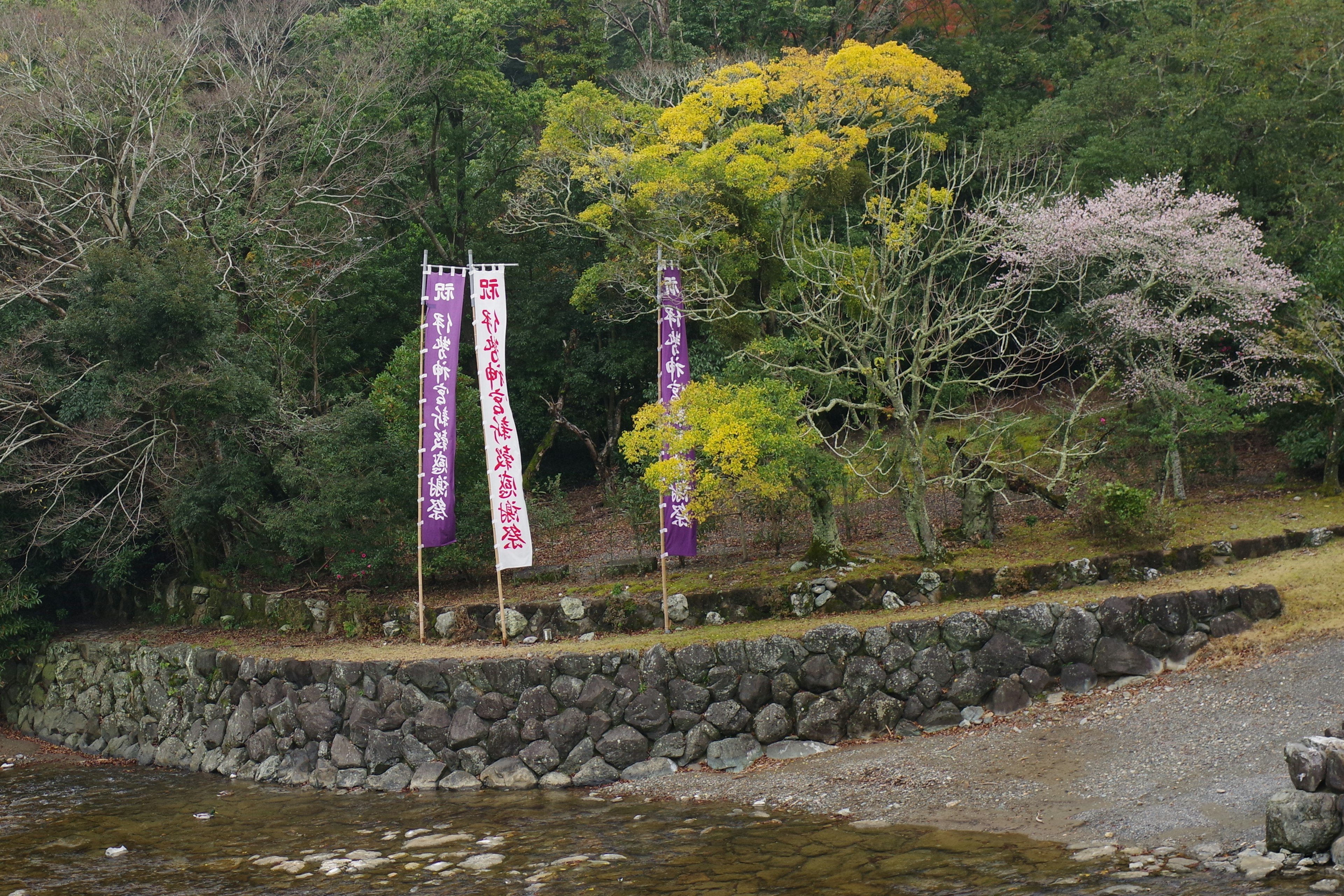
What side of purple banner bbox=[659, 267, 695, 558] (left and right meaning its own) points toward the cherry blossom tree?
left

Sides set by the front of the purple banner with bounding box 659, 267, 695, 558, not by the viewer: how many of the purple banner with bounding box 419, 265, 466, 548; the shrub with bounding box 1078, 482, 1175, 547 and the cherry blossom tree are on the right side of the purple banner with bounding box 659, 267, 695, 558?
1

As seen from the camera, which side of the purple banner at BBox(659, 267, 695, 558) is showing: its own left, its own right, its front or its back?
front

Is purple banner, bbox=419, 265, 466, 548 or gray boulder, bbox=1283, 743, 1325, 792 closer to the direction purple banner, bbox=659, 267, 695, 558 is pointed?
the gray boulder

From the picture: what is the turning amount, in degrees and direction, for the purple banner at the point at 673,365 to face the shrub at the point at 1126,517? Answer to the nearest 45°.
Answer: approximately 90° to its left

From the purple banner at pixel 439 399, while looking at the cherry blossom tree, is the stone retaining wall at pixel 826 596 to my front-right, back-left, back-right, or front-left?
front-right

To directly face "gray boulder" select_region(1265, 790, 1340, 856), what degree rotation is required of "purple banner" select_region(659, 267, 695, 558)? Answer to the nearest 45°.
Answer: approximately 45° to its left

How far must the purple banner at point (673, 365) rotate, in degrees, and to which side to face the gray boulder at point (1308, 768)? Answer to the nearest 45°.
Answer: approximately 45° to its left

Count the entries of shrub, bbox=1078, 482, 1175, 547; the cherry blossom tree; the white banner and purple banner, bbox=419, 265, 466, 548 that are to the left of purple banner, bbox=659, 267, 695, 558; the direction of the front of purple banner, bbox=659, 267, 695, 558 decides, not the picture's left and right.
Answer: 2

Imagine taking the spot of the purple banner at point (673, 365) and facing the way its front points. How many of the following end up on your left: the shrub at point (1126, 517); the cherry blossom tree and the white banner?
2
